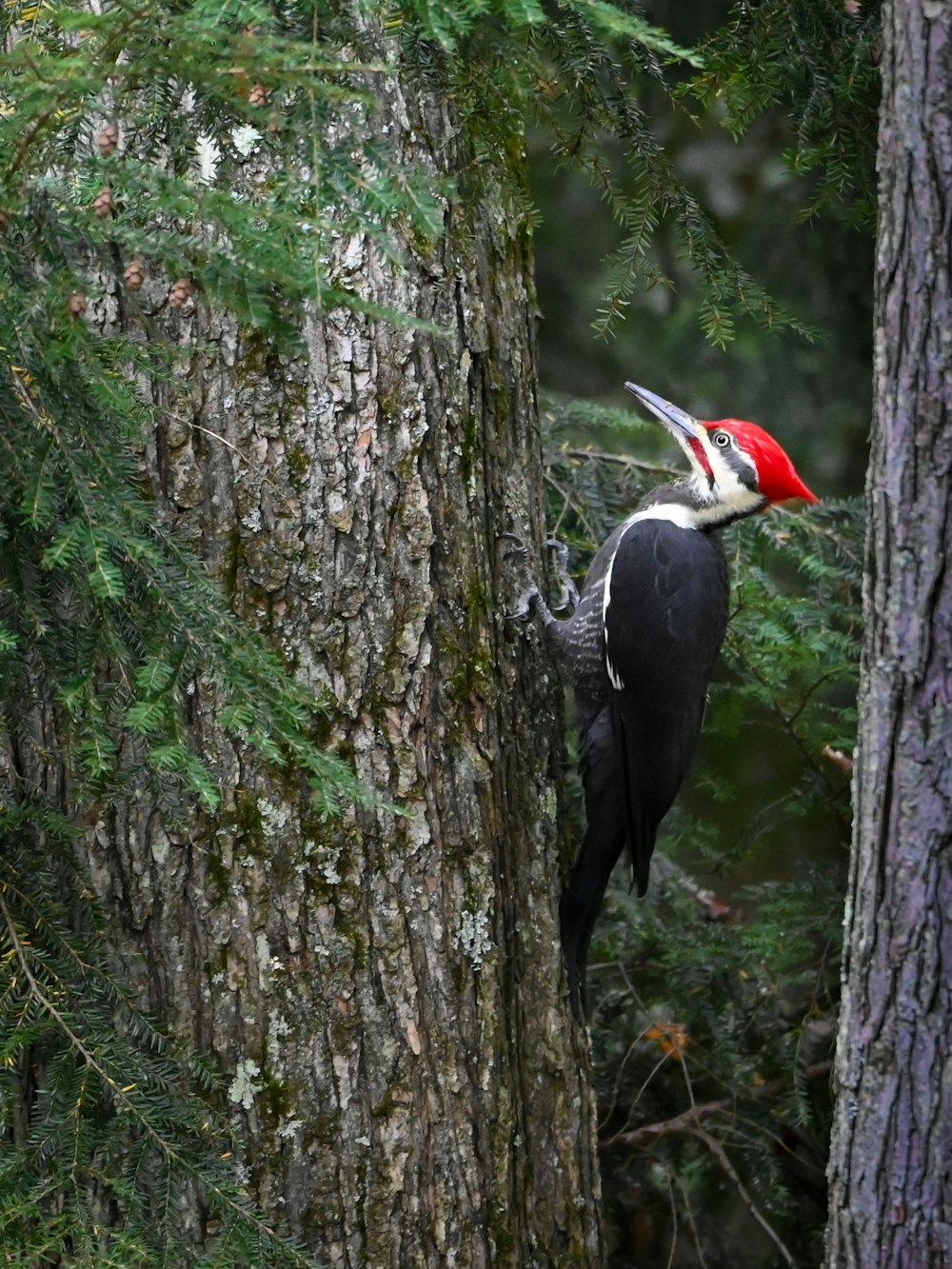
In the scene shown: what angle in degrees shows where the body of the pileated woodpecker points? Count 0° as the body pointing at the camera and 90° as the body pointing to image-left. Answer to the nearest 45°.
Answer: approximately 90°
